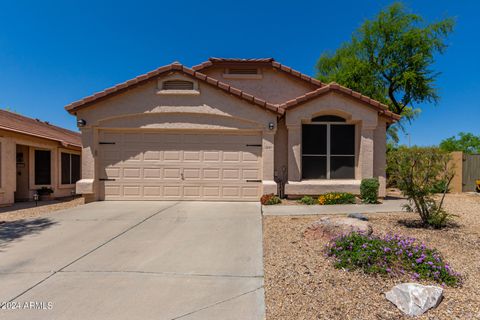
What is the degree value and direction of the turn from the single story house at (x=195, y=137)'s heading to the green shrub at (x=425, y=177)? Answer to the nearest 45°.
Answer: approximately 45° to its left

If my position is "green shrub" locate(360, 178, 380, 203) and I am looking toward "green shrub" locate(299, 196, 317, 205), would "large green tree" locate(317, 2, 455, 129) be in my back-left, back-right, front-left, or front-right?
back-right

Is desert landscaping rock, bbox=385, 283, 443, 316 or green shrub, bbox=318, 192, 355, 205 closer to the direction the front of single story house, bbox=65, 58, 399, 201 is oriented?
the desert landscaping rock

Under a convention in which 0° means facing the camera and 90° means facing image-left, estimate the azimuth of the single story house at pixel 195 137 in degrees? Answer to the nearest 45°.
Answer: approximately 0°

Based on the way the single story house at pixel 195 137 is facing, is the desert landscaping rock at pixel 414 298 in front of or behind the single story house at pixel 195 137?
in front

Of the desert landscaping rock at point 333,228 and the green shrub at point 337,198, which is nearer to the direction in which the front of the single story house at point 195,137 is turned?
the desert landscaping rock
